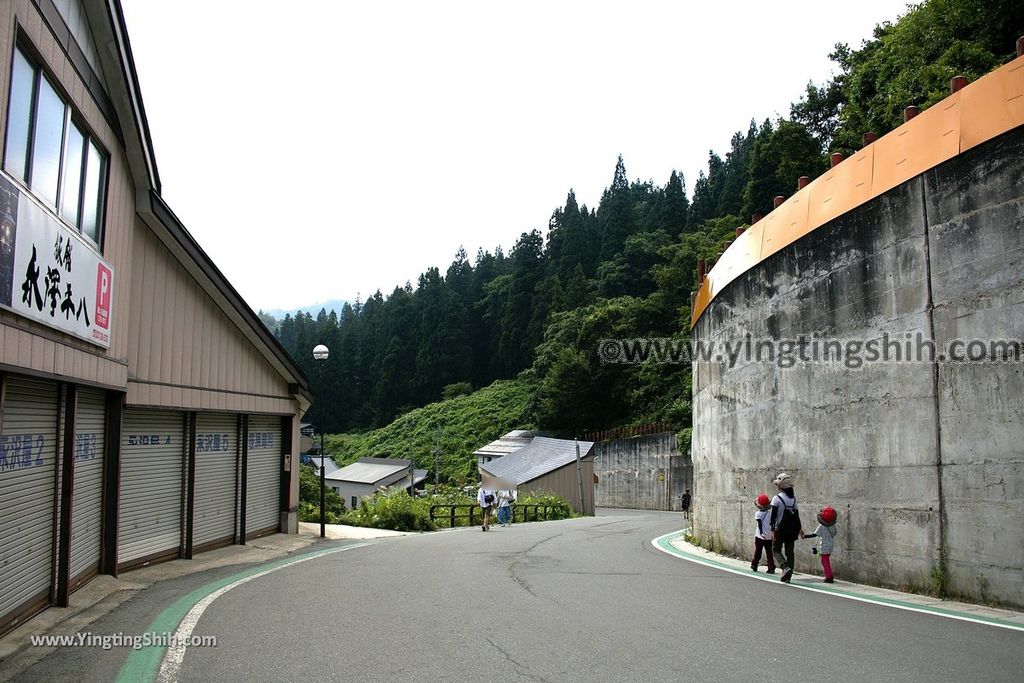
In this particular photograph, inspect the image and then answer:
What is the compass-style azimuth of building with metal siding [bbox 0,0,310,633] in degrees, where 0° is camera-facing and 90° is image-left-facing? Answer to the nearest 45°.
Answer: approximately 315°

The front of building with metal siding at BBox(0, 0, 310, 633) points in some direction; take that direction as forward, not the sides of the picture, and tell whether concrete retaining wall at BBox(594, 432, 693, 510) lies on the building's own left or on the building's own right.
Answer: on the building's own left

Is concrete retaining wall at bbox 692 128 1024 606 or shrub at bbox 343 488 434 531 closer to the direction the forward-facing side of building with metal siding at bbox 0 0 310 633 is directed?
the concrete retaining wall

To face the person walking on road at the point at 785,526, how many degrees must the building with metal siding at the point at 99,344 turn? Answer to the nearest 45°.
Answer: approximately 45° to its left

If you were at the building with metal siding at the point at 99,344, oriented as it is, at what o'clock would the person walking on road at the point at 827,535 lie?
The person walking on road is roughly at 11 o'clock from the building with metal siding.

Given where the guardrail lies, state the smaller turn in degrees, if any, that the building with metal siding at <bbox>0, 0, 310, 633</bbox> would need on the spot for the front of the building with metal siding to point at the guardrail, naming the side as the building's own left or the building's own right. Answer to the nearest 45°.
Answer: approximately 90° to the building's own left

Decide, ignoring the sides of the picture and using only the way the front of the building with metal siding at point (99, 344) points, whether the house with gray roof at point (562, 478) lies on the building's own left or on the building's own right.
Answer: on the building's own left

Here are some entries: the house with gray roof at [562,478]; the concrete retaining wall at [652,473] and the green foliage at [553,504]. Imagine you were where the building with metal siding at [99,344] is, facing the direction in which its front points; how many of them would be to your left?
3
